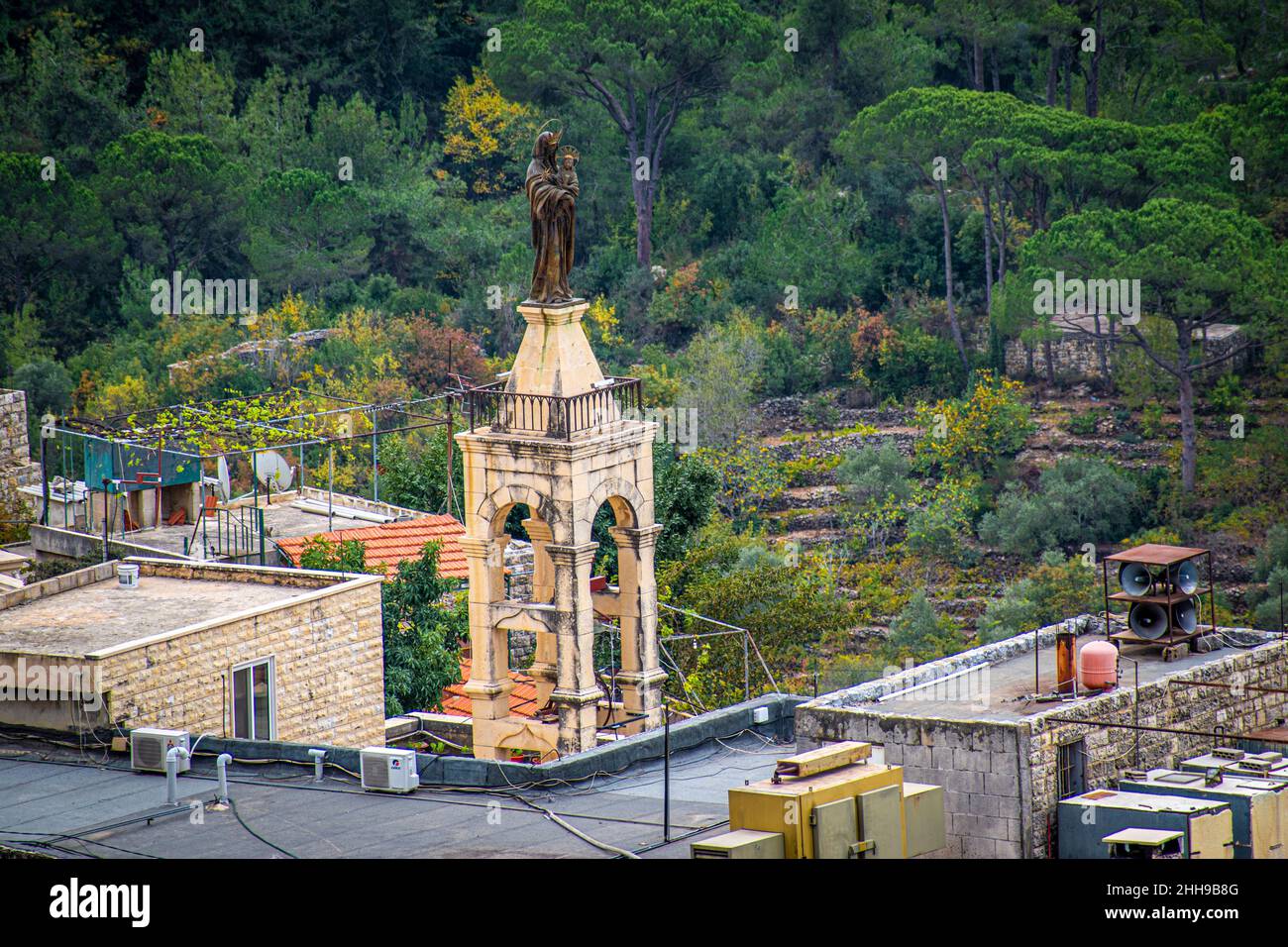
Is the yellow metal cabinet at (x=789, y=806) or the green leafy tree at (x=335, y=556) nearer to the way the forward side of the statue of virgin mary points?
the yellow metal cabinet

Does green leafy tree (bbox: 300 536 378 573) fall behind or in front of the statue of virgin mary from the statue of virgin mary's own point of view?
behind

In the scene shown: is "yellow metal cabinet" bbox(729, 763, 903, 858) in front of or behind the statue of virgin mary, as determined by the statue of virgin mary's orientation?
in front

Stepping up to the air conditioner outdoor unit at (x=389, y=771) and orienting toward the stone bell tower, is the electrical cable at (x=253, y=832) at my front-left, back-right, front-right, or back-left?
back-left

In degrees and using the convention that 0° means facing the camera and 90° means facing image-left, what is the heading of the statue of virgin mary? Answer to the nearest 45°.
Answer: approximately 315°

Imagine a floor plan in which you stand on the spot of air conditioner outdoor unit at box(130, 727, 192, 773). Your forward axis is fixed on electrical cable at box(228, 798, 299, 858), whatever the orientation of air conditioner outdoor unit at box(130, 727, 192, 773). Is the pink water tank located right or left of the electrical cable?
left
